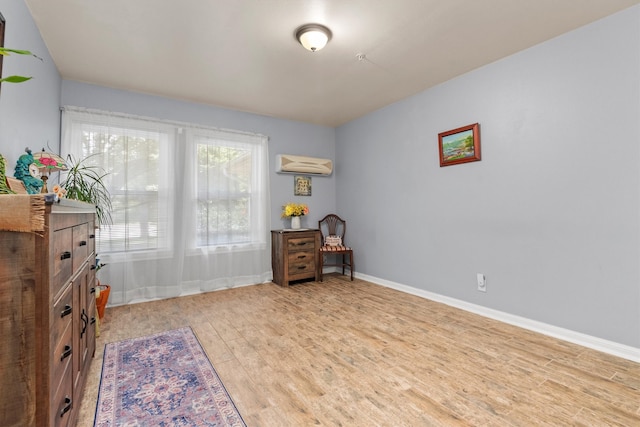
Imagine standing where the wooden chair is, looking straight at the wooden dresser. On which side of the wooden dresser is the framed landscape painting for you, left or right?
left

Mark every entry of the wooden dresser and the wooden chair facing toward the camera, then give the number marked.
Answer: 1

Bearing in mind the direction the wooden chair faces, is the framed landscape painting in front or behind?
in front

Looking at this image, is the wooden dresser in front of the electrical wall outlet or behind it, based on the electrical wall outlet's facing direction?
in front

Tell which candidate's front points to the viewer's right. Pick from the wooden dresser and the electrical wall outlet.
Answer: the wooden dresser

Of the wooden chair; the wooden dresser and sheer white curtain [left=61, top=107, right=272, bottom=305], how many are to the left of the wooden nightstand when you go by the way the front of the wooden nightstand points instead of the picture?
1

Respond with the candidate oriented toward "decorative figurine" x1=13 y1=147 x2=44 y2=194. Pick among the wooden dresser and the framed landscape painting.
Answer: the framed landscape painting

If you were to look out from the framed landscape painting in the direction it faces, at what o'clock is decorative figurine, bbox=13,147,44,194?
The decorative figurine is roughly at 12 o'clock from the framed landscape painting.

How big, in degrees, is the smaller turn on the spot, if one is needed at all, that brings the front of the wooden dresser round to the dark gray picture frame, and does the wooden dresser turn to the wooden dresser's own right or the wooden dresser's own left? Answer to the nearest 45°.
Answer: approximately 45° to the wooden dresser's own left

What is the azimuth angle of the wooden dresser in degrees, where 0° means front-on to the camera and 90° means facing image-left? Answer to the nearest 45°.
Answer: approximately 270°

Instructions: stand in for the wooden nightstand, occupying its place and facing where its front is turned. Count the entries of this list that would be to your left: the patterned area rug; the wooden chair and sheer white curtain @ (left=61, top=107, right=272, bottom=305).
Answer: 1
